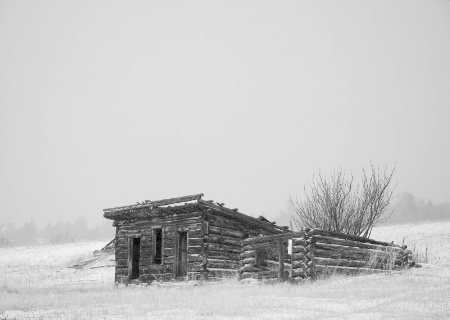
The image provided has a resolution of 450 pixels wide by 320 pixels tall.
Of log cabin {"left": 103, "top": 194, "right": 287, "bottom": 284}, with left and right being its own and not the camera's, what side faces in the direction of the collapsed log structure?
left
